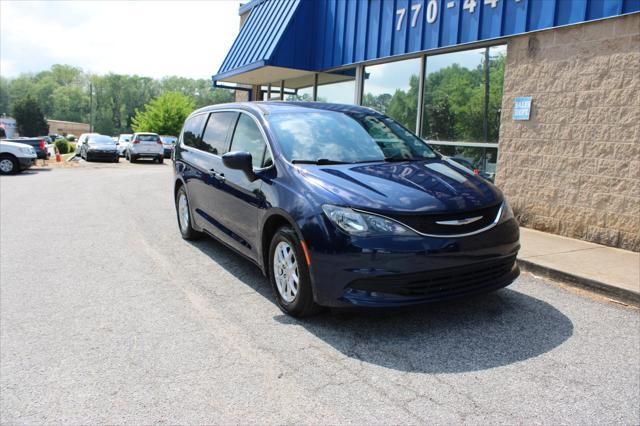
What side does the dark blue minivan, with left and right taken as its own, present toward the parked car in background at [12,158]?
back

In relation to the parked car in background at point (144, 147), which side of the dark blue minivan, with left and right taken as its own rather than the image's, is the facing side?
back

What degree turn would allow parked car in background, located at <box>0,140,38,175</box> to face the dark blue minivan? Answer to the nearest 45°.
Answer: approximately 45° to its right

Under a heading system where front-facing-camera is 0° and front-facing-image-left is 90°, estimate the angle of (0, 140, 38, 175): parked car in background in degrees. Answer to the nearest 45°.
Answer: approximately 315°

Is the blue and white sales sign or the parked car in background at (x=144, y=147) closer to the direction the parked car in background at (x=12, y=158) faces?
the blue and white sales sign

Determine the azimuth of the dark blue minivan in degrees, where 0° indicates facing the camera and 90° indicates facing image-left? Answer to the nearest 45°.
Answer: approximately 315°
